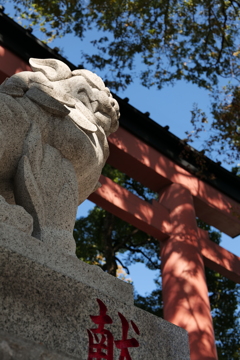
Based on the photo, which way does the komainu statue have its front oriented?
to the viewer's right
